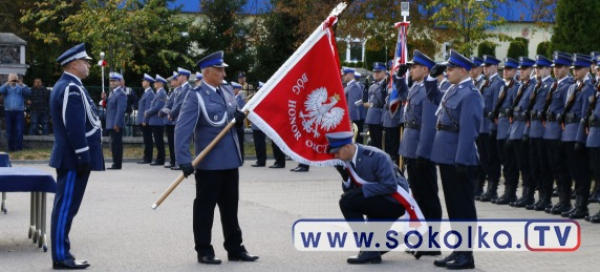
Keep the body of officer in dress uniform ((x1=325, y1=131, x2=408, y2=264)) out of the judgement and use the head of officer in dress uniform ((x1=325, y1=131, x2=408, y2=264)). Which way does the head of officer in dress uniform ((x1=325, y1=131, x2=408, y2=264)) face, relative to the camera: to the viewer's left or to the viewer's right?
to the viewer's left

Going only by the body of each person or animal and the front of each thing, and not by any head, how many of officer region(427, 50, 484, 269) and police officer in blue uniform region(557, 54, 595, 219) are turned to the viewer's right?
0

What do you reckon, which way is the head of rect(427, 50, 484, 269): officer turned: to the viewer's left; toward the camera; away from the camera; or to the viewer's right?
to the viewer's left

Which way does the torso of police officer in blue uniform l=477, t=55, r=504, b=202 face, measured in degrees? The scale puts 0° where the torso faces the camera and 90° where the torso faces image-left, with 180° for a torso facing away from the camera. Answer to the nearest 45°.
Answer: approximately 45°

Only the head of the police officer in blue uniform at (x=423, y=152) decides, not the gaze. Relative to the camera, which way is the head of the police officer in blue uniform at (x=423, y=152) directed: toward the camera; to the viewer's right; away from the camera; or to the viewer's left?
to the viewer's left

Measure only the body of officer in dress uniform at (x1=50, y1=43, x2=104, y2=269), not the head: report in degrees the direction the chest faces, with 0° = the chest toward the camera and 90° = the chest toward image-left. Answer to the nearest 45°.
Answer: approximately 270°

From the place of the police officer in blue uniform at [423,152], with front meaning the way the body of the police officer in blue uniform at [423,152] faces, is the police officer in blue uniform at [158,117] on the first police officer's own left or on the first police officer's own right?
on the first police officer's own right

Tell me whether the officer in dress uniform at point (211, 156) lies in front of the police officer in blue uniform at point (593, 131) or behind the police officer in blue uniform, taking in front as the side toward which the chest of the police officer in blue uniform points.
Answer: in front
